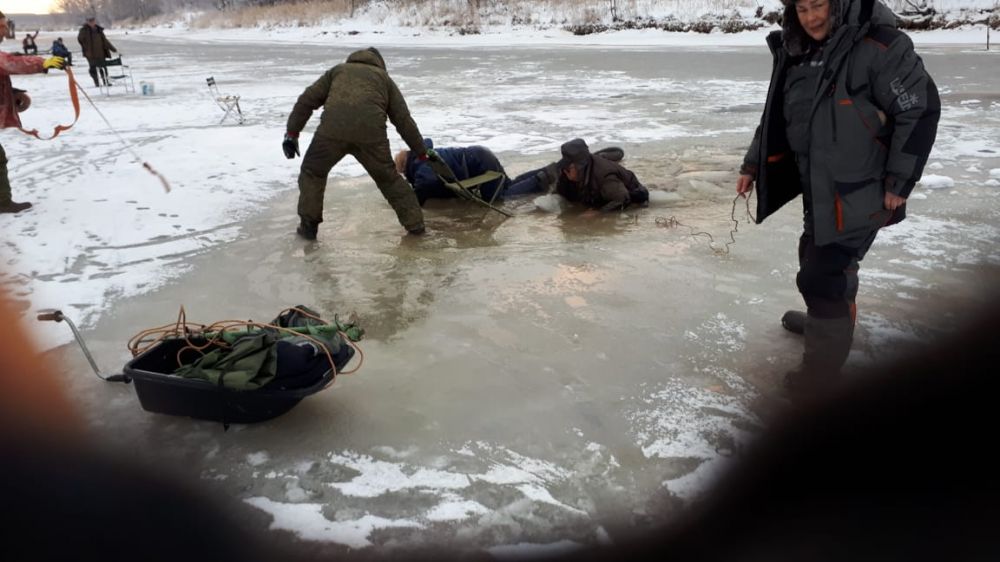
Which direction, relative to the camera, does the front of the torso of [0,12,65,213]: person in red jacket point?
to the viewer's right

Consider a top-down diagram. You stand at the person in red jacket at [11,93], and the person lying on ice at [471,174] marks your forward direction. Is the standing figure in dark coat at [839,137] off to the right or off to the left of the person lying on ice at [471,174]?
right

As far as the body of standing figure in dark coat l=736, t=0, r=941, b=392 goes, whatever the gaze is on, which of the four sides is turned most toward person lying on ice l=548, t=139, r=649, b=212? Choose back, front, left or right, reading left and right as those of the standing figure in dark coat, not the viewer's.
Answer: right

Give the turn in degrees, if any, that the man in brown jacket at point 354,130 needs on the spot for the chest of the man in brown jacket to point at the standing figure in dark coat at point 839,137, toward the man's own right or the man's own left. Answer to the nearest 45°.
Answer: approximately 135° to the man's own right

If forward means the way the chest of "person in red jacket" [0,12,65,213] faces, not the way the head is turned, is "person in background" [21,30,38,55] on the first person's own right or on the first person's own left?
on the first person's own left

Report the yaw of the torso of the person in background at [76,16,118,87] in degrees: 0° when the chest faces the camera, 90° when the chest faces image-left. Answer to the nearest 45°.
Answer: approximately 0°

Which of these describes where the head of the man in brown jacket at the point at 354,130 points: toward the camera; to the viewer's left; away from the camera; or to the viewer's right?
away from the camera

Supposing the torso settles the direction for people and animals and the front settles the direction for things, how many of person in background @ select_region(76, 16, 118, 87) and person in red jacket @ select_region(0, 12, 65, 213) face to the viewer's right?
1

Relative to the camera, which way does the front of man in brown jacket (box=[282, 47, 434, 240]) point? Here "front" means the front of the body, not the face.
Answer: away from the camera

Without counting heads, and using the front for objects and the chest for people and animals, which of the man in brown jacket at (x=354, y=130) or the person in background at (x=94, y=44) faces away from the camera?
the man in brown jacket
